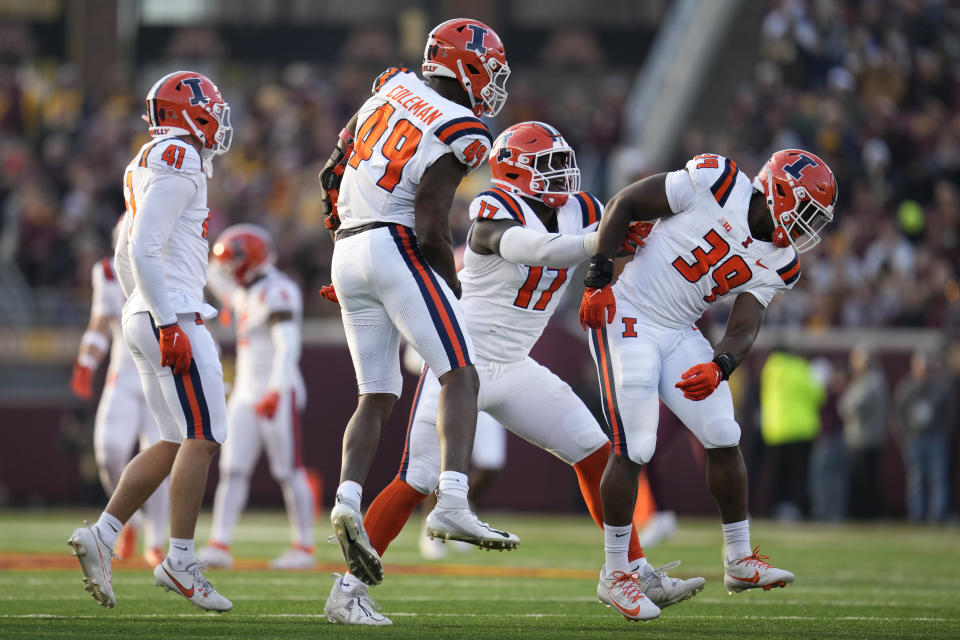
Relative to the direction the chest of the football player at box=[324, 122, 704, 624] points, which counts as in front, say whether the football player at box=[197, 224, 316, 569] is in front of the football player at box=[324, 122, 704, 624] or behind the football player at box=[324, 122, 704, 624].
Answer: behind

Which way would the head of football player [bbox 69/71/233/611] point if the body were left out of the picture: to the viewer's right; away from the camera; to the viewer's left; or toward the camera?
to the viewer's right

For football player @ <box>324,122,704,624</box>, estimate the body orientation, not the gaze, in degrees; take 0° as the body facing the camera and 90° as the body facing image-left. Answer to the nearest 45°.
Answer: approximately 315°

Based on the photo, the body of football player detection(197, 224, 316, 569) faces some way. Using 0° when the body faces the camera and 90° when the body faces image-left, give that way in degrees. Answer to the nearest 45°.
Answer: approximately 45°

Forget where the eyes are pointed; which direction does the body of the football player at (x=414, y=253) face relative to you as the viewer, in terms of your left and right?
facing away from the viewer and to the right of the viewer

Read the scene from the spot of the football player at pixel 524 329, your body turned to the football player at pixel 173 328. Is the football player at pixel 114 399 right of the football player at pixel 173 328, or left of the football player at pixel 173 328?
right

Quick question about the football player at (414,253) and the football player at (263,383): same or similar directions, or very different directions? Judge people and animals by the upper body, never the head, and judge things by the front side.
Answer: very different directions

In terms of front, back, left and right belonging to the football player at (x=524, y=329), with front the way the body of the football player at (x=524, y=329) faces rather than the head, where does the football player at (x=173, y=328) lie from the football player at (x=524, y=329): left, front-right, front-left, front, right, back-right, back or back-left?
back-right

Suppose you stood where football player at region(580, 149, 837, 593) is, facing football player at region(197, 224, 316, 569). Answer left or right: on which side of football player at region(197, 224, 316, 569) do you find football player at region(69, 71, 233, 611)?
left
